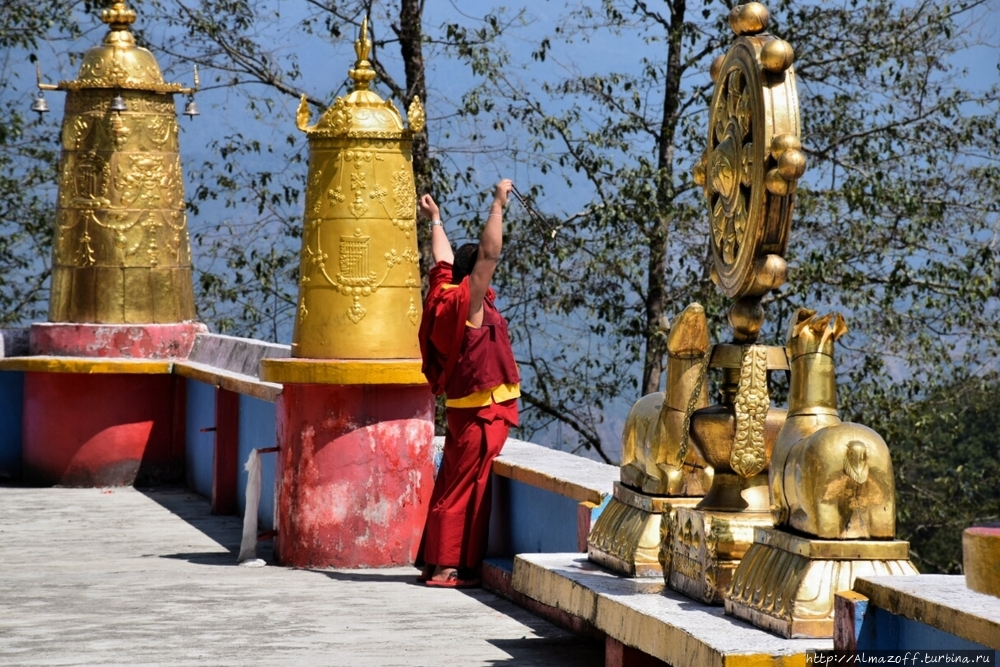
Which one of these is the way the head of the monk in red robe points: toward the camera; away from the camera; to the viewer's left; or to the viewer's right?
away from the camera

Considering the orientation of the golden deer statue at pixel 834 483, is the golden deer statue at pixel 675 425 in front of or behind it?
in front

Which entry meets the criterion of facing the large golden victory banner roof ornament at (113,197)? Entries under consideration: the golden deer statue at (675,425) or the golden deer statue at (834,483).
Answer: the golden deer statue at (834,483)

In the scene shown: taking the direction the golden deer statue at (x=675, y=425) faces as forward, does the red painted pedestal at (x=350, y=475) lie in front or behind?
behind

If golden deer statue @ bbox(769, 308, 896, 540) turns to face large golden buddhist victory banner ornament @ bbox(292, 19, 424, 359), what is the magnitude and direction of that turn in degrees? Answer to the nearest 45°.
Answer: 0° — it already faces it

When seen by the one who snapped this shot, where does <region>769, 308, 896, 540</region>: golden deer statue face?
facing away from the viewer and to the left of the viewer

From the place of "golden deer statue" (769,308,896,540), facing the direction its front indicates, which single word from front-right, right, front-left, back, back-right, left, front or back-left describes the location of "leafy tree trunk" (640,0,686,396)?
front-right

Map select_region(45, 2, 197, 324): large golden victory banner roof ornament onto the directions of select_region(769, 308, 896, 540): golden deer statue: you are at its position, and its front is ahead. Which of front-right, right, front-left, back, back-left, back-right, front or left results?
front

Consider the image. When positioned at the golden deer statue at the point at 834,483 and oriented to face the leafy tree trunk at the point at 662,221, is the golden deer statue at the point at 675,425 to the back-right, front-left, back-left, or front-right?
front-left

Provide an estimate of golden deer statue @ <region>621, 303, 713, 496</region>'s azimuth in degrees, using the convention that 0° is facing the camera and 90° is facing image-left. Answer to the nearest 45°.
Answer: approximately 315°

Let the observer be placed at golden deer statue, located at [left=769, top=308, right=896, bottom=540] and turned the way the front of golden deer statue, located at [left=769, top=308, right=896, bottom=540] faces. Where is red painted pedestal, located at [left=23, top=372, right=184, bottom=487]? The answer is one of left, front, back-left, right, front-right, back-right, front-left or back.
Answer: front
